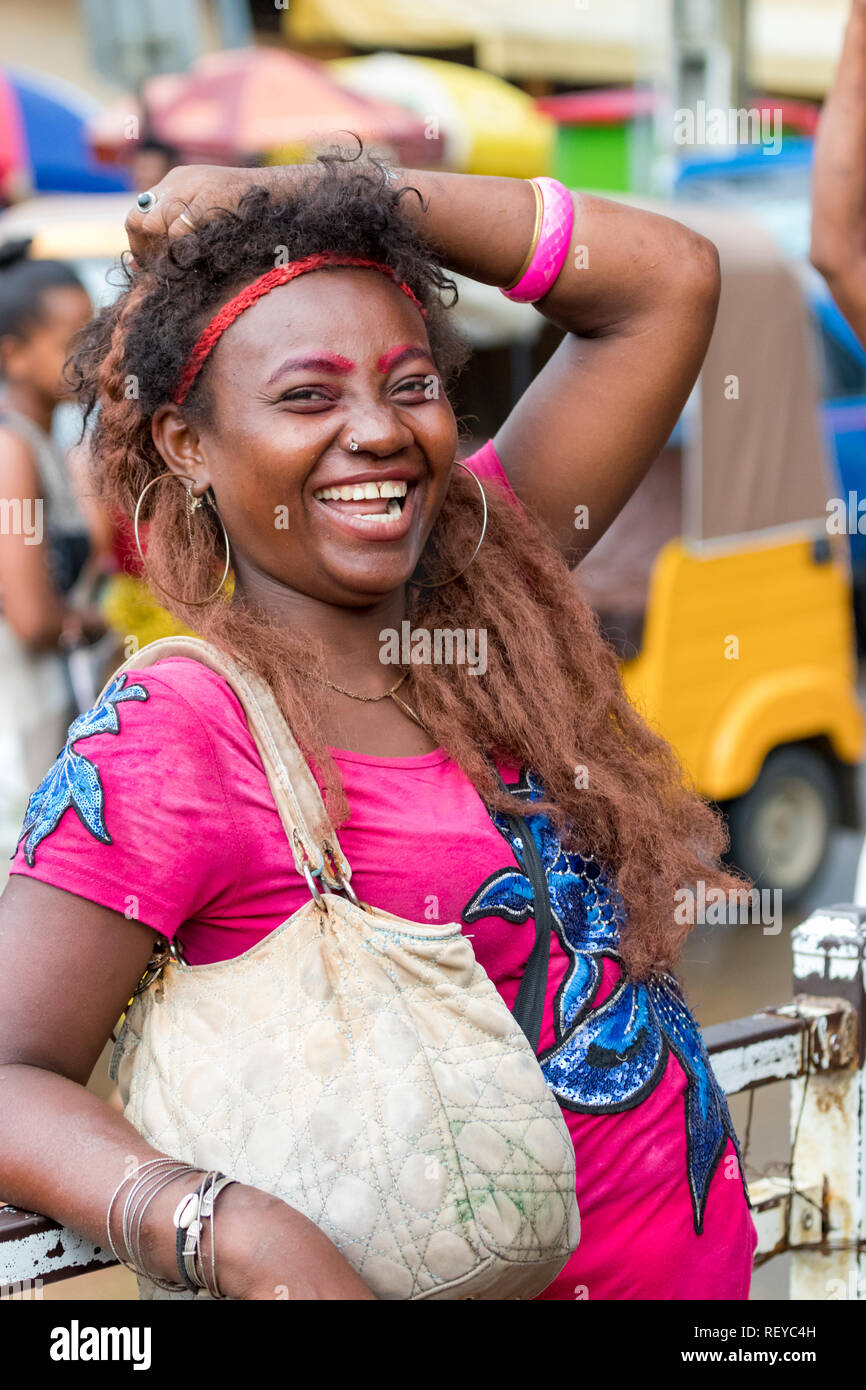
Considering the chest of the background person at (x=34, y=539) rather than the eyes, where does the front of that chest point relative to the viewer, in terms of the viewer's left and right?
facing to the right of the viewer

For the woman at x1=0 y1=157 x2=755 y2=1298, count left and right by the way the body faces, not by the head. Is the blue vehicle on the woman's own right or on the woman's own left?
on the woman's own left

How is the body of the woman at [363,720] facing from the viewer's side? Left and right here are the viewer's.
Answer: facing the viewer and to the right of the viewer

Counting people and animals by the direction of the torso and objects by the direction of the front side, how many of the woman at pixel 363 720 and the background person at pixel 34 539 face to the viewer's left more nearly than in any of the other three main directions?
0

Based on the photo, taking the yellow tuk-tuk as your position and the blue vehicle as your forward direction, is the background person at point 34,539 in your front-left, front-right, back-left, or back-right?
back-left

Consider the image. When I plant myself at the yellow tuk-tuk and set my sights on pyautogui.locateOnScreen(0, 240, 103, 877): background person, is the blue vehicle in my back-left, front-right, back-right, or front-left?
back-right

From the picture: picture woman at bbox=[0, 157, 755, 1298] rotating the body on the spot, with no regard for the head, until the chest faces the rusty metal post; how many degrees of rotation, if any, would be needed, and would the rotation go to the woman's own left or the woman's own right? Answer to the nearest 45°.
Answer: approximately 90° to the woman's own left
